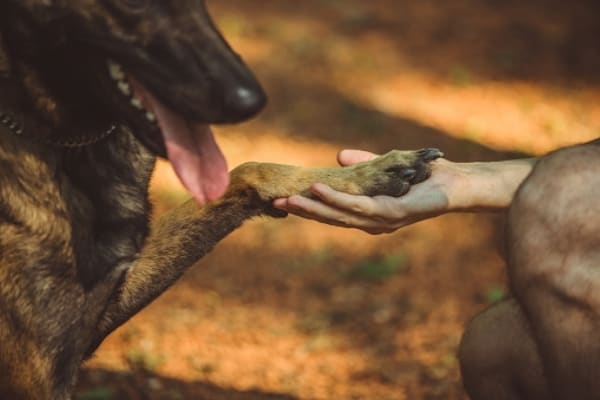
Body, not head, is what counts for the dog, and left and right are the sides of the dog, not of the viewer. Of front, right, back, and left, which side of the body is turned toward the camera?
right
